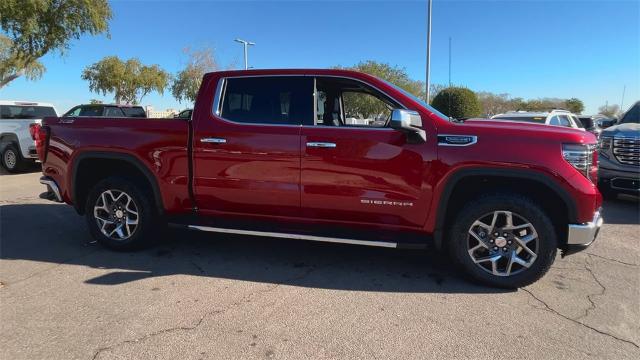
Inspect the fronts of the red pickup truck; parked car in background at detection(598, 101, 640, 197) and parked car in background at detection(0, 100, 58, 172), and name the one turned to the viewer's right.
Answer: the red pickup truck

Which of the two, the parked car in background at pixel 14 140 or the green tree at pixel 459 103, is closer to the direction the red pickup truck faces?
the green tree

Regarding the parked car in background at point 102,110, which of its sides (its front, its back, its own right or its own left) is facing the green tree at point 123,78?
right

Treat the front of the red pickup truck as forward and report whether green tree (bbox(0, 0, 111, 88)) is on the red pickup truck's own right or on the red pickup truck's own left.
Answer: on the red pickup truck's own left

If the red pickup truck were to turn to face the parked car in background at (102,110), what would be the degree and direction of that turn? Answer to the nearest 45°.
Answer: approximately 135° to its left

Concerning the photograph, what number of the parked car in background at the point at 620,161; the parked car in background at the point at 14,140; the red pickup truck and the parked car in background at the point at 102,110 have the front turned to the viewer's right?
1

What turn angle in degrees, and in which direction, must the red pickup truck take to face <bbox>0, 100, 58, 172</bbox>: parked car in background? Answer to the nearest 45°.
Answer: approximately 135° to its left

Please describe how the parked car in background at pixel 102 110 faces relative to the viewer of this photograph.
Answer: facing to the left of the viewer

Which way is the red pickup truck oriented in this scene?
to the viewer's right

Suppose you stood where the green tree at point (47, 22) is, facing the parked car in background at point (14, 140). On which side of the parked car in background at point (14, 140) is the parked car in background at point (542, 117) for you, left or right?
left

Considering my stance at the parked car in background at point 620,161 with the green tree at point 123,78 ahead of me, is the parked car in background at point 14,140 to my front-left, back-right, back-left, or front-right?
front-left

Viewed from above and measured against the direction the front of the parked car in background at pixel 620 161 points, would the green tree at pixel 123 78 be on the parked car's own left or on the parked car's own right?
on the parked car's own right
